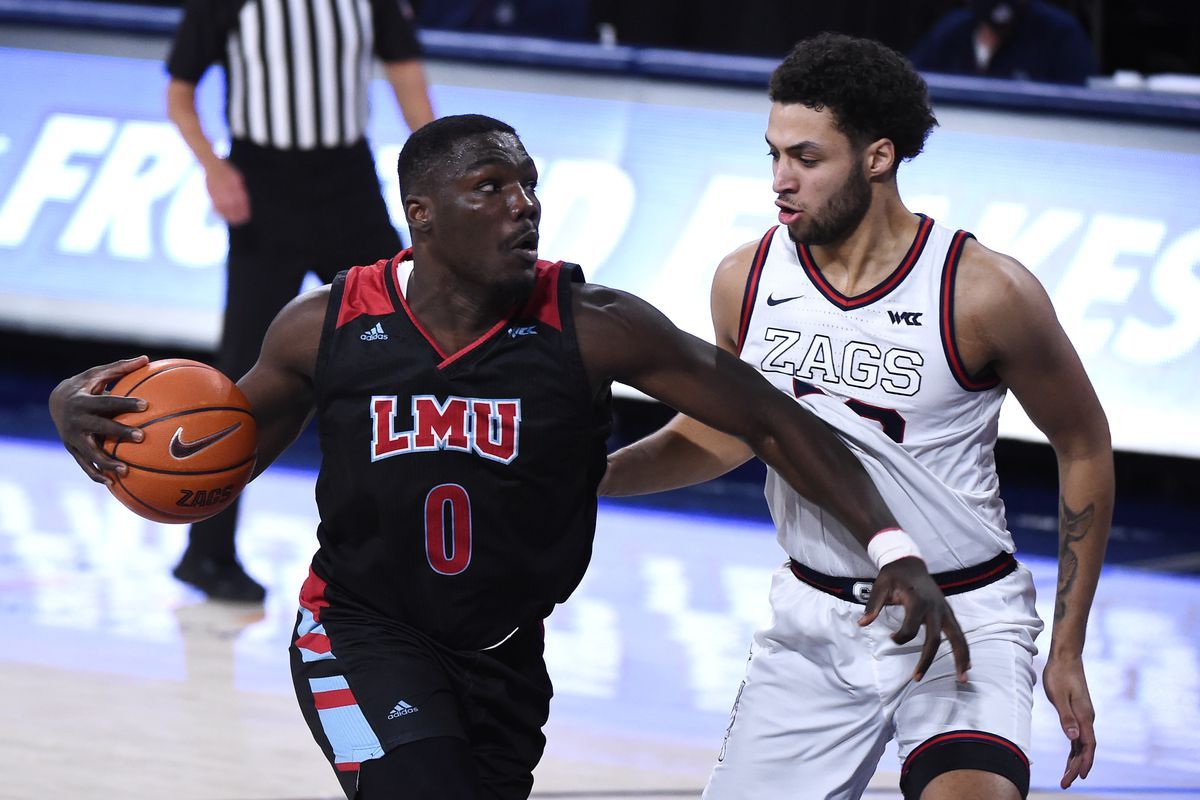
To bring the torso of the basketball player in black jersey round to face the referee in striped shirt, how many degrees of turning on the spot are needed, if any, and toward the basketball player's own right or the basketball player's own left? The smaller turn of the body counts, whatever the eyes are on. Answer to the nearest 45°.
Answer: approximately 180°

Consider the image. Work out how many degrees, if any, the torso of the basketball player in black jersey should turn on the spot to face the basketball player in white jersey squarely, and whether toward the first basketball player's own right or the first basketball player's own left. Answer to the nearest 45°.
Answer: approximately 90° to the first basketball player's own left

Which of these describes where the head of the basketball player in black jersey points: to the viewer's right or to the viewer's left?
to the viewer's right

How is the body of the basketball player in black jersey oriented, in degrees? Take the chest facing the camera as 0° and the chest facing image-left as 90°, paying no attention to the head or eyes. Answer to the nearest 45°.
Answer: approximately 0°

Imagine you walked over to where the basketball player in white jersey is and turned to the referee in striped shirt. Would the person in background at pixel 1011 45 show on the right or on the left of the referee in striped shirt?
right

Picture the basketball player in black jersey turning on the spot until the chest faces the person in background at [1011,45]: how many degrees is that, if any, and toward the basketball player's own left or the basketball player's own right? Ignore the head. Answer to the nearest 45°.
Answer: approximately 135° to the basketball player's own left
